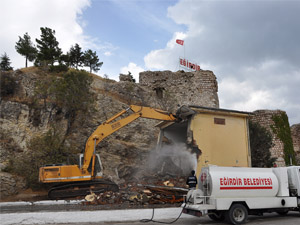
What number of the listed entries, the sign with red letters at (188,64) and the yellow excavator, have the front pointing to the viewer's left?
0

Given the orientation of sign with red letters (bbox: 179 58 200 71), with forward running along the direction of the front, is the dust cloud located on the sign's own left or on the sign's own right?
on the sign's own right

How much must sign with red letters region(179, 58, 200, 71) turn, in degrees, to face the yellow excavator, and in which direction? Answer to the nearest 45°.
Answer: approximately 45° to its right

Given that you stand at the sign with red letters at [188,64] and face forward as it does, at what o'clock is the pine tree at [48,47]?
The pine tree is roughly at 4 o'clock from the sign with red letters.

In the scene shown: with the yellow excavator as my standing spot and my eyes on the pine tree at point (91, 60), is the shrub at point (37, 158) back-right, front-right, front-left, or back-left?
front-left

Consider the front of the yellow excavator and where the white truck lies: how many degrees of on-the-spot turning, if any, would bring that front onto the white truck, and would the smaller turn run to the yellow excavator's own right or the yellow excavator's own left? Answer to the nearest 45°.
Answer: approximately 45° to the yellow excavator's own right

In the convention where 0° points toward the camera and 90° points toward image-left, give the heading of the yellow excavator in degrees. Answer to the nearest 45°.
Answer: approximately 270°

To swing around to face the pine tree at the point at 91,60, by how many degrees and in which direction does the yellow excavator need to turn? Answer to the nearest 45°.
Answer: approximately 90° to its left

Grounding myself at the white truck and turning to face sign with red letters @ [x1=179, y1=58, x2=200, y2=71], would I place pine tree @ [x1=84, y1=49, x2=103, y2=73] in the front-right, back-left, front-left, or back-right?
front-left

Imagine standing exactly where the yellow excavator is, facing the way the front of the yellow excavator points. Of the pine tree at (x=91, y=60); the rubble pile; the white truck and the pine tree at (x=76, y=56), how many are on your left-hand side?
2

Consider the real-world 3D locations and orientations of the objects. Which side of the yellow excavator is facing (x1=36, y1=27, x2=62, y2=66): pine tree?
left

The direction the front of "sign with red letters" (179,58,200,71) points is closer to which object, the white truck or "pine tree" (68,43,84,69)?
the white truck

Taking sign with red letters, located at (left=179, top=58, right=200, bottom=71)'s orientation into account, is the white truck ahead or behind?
ahead

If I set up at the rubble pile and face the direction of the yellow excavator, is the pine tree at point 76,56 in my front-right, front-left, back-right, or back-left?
front-right

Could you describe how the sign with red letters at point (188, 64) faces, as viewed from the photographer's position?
facing the viewer and to the right of the viewer
